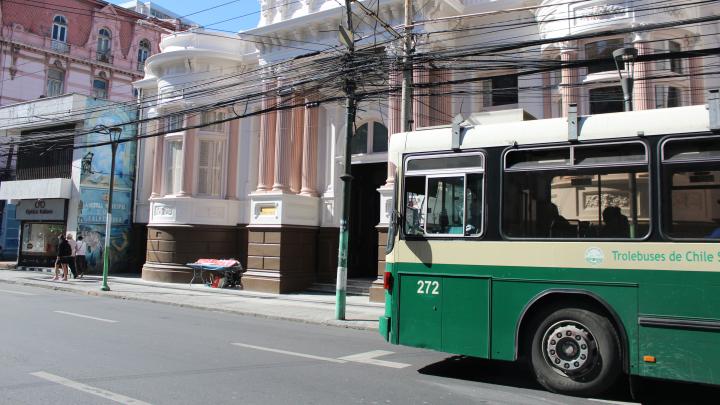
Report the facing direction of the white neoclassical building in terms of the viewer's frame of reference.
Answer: facing the viewer and to the left of the viewer

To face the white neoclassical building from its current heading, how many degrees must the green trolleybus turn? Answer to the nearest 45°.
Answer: approximately 45° to its right

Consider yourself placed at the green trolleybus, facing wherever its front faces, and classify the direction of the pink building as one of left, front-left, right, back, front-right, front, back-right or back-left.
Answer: front-right

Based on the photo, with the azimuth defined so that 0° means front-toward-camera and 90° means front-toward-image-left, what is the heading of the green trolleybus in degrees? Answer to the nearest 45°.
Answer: approximately 90°

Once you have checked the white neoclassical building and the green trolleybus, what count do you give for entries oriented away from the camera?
0

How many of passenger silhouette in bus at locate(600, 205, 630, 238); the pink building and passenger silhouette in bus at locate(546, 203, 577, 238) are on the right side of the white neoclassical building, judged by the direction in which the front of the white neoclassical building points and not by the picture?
1

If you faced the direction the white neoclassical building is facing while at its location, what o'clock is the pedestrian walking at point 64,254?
The pedestrian walking is roughly at 2 o'clock from the white neoclassical building.

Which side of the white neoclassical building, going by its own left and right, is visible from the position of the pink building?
right
